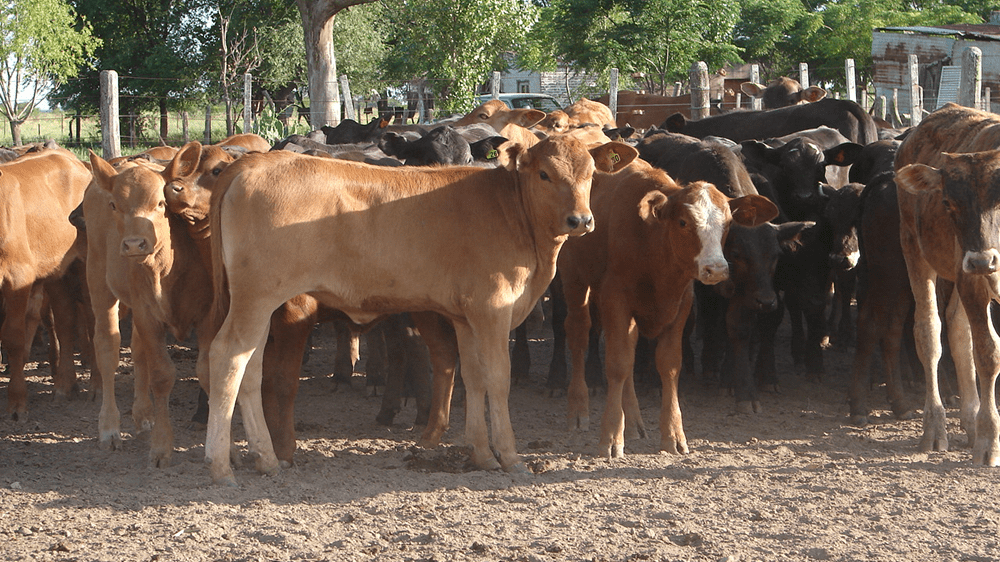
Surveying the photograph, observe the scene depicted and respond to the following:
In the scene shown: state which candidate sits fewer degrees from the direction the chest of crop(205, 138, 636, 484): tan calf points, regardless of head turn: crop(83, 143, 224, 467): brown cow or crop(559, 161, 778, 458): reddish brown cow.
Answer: the reddish brown cow

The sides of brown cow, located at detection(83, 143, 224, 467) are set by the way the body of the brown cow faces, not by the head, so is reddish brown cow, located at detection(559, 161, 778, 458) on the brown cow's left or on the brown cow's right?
on the brown cow's left

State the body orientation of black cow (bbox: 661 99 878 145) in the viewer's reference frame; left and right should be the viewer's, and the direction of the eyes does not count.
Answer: facing to the left of the viewer

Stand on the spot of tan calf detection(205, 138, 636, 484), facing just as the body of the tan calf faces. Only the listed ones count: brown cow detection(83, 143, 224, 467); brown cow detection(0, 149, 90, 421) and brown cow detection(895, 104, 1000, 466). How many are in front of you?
1

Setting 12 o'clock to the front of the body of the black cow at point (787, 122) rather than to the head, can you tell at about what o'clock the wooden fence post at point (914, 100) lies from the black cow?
The wooden fence post is roughly at 4 o'clock from the black cow.

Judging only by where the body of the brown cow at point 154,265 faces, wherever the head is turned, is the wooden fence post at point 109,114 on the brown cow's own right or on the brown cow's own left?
on the brown cow's own right

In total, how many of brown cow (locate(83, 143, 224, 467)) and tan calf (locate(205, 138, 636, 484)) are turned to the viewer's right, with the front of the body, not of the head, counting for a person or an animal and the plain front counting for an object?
1

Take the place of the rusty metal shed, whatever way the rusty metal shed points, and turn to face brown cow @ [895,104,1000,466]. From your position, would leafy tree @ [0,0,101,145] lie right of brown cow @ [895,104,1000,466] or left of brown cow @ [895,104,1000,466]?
right

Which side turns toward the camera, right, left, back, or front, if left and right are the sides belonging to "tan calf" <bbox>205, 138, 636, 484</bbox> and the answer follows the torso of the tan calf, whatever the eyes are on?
right

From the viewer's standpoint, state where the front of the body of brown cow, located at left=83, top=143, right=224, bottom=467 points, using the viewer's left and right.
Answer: facing the viewer and to the left of the viewer

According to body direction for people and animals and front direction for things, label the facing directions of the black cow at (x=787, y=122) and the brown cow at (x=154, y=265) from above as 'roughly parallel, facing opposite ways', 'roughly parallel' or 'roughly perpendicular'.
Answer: roughly perpendicular

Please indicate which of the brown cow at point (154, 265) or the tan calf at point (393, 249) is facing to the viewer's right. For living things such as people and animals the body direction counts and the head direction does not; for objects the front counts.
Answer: the tan calf

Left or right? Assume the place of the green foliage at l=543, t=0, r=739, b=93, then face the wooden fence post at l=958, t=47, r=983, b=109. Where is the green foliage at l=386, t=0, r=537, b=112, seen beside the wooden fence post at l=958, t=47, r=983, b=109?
right
